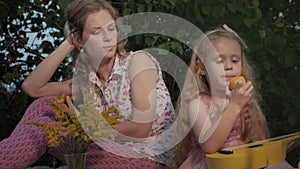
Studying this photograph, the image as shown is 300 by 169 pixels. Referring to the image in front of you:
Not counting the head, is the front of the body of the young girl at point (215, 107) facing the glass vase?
no

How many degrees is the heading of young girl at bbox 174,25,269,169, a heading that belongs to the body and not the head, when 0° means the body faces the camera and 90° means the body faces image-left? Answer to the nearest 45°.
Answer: approximately 315°
